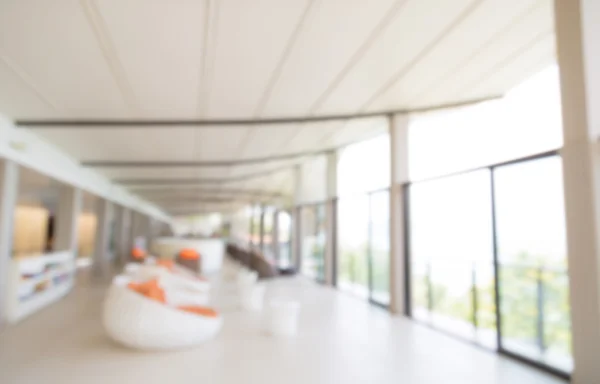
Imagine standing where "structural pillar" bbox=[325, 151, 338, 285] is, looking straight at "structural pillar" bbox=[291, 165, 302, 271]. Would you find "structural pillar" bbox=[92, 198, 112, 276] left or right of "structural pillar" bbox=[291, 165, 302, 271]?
left

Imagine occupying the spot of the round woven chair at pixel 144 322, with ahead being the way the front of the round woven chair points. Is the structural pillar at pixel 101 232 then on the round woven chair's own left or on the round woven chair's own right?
on the round woven chair's own left

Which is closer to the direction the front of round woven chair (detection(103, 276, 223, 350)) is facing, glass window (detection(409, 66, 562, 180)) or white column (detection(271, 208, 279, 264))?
the glass window

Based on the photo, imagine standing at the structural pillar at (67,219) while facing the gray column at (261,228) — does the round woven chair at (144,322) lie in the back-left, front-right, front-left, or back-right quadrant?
back-right

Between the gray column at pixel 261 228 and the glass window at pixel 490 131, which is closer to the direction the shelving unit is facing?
the glass window

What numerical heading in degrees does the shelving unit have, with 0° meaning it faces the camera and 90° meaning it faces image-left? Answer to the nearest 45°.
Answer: approximately 315°

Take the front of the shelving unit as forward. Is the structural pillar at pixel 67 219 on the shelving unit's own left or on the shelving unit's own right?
on the shelving unit's own left

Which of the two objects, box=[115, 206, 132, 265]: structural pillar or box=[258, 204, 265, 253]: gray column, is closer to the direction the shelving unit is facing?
the gray column

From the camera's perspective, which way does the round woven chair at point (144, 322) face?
to the viewer's right

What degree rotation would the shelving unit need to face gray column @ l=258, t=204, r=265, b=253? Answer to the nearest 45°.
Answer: approximately 90° to its left

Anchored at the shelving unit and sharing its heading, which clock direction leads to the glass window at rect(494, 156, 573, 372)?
The glass window is roughly at 12 o'clock from the shelving unit.

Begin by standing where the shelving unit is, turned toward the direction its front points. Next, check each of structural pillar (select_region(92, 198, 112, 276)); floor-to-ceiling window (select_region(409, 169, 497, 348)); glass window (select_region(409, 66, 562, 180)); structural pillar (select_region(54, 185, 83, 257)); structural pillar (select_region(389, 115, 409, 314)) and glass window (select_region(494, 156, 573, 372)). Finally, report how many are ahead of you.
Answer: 4
